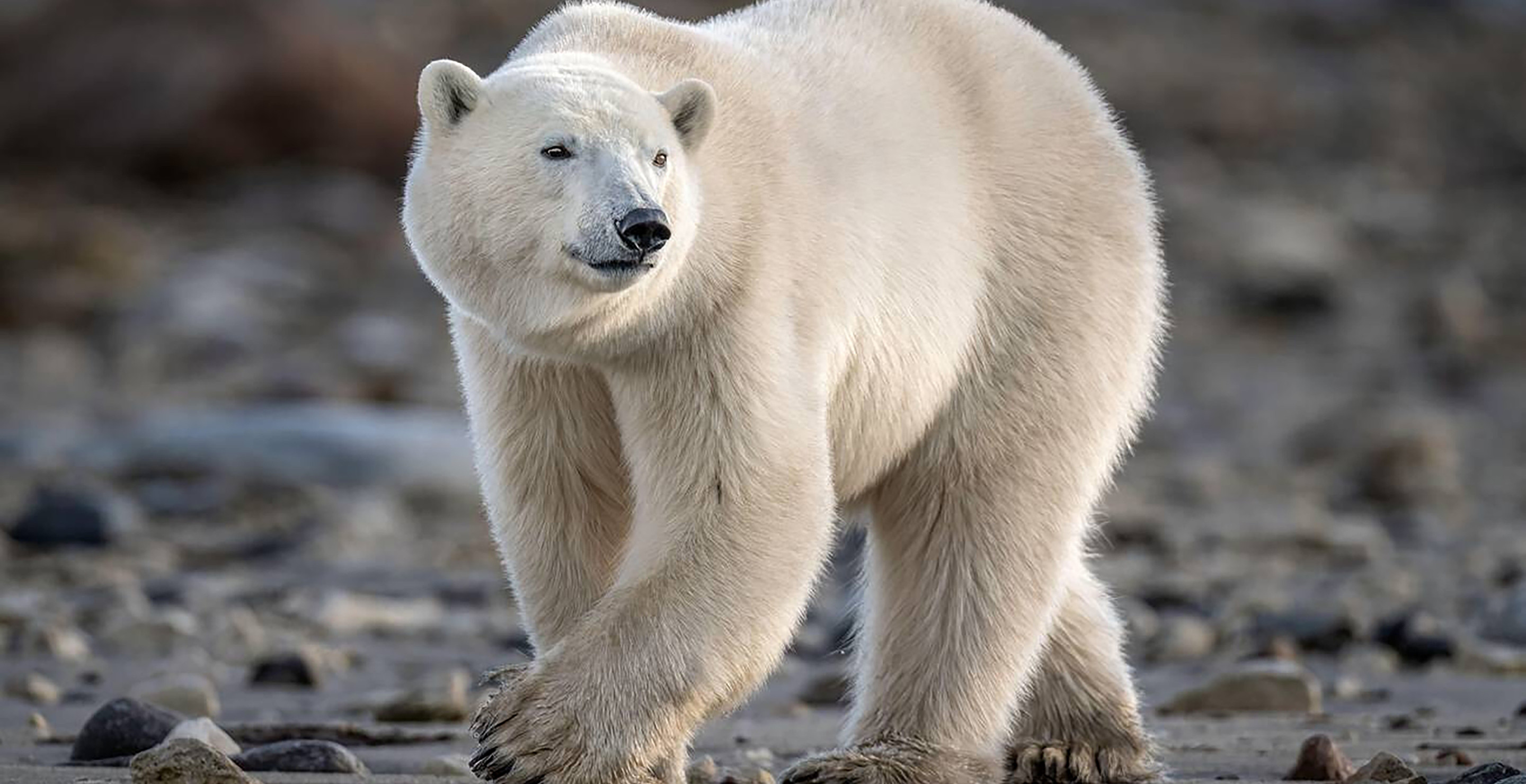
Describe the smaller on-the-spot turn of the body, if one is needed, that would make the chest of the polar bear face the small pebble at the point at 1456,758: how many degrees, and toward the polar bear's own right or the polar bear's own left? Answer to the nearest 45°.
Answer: approximately 135° to the polar bear's own left

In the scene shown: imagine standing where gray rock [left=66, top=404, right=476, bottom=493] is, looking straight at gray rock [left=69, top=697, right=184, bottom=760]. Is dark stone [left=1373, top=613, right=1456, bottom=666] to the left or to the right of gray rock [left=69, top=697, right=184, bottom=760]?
left

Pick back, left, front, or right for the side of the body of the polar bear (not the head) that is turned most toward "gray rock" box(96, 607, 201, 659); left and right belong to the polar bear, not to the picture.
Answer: right

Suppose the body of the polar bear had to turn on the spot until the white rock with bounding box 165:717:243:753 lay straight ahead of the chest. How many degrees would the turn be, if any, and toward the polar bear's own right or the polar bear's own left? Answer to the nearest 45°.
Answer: approximately 45° to the polar bear's own right

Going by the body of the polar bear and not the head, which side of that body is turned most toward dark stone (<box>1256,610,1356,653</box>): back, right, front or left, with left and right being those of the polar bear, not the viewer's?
back

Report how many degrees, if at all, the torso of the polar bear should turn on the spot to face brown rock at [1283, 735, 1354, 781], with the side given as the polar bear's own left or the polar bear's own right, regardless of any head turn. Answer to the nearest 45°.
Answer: approximately 135° to the polar bear's own left

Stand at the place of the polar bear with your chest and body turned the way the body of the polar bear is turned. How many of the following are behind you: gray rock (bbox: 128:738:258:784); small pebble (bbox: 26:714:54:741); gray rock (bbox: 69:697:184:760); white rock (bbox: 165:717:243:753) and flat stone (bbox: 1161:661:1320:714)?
1

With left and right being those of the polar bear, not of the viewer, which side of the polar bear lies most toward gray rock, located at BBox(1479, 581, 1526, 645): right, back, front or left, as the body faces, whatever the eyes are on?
back

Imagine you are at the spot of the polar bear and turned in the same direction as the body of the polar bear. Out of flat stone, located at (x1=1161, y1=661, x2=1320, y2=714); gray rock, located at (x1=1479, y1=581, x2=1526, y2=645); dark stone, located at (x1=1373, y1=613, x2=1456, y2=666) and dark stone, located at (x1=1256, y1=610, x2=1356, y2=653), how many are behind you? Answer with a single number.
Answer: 4

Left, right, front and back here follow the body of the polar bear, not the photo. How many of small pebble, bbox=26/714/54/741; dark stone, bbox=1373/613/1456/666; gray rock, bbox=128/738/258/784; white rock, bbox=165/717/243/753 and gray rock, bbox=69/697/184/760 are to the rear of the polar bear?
1

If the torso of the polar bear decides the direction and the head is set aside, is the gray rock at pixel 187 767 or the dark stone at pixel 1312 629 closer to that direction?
the gray rock

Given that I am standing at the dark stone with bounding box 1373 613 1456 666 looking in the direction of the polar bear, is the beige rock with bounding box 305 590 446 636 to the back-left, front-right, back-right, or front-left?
front-right

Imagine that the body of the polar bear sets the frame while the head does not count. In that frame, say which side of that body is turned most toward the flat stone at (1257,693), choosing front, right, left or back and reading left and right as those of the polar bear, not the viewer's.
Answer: back
